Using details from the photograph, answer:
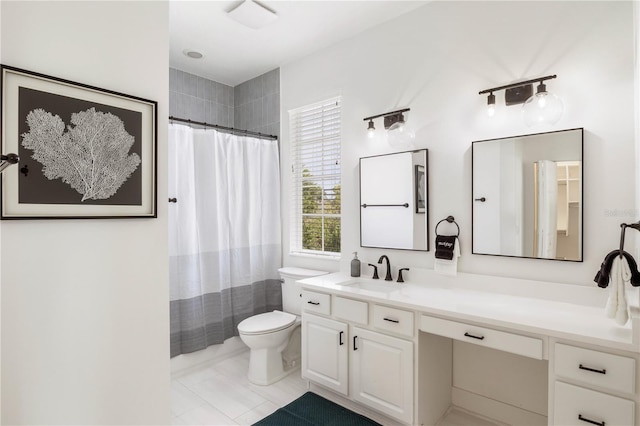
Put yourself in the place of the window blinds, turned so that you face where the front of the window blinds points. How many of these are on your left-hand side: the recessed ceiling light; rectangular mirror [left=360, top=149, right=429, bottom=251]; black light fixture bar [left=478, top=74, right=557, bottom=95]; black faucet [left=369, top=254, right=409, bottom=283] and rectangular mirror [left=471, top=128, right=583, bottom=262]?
4

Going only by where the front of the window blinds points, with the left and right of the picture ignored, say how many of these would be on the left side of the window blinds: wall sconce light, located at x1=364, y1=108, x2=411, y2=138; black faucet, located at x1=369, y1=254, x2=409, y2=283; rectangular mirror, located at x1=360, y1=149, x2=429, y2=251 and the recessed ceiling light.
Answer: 3

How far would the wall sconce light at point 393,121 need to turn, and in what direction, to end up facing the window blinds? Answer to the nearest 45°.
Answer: approximately 90° to its right

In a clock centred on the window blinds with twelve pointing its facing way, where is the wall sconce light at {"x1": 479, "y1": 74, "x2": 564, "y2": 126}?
The wall sconce light is roughly at 9 o'clock from the window blinds.

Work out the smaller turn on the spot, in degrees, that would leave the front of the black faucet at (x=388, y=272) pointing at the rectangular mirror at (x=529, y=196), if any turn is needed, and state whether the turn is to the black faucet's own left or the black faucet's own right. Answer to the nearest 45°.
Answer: approximately 90° to the black faucet's own left

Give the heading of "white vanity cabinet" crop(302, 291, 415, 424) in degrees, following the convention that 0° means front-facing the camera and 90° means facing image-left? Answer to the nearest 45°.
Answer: approximately 45°
